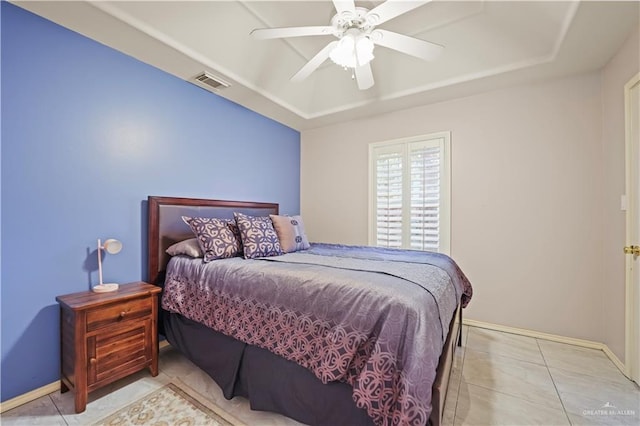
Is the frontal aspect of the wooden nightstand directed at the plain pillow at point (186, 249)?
no

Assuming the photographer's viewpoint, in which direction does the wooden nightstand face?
facing the viewer and to the right of the viewer

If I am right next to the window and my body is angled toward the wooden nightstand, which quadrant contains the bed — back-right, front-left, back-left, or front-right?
front-left

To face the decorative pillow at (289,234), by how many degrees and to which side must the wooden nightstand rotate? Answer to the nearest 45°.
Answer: approximately 45° to its left

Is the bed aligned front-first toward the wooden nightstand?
no

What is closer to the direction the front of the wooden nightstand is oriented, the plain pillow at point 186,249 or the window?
the window

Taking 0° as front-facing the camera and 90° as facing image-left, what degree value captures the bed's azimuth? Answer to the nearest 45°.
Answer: approximately 315°

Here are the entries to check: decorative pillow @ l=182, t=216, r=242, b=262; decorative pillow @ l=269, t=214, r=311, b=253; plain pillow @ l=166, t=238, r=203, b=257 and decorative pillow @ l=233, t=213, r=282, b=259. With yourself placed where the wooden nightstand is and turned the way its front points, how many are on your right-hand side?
0

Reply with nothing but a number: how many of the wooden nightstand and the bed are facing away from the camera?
0
